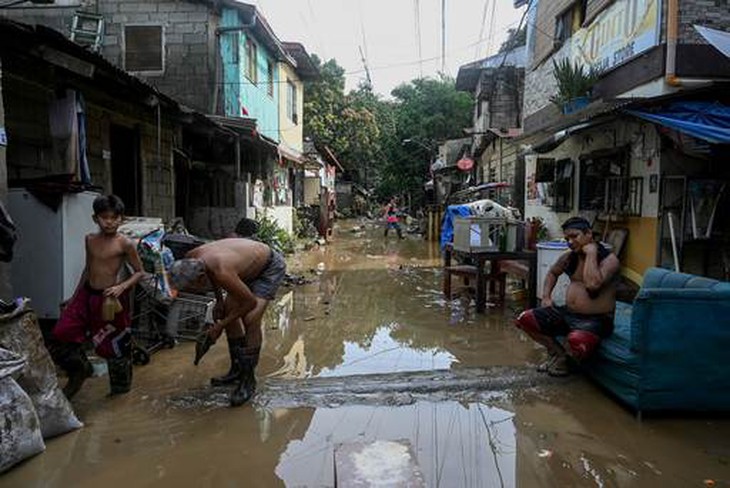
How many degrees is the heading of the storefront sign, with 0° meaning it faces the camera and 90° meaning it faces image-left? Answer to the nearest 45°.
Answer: approximately 45°

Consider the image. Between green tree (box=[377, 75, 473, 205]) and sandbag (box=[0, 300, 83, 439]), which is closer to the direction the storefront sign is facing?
the sandbag

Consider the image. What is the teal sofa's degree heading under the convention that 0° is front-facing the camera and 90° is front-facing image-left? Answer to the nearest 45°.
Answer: approximately 135°

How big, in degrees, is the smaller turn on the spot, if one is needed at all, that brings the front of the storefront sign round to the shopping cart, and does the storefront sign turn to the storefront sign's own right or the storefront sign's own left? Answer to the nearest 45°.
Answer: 0° — it already faces it

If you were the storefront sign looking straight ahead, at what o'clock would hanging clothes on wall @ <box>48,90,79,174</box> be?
The hanging clothes on wall is roughly at 12 o'clock from the storefront sign.

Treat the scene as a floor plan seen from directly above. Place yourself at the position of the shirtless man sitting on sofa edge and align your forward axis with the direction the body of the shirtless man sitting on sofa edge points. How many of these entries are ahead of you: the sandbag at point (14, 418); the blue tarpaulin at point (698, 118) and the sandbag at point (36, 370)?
2

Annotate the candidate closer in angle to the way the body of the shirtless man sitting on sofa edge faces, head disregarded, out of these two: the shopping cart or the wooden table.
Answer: the shopping cart

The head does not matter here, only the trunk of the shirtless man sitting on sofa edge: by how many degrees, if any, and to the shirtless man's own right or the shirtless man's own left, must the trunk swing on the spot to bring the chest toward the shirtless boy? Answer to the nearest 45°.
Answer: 0° — they already face them
